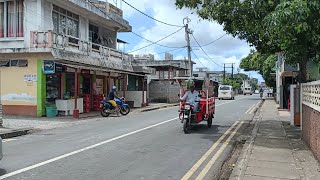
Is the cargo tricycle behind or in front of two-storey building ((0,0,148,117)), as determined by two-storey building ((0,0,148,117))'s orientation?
in front

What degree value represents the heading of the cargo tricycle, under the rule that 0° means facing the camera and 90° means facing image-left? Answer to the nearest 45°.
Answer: approximately 45°

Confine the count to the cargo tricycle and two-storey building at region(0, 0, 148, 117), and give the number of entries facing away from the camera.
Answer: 0

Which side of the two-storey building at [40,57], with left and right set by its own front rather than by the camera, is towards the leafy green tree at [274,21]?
front

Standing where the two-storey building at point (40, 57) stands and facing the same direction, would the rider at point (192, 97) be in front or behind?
in front

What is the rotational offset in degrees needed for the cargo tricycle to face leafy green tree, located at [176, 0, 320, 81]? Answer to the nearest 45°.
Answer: approximately 90° to its left

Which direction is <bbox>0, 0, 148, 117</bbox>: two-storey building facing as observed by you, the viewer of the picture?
facing the viewer and to the right of the viewer

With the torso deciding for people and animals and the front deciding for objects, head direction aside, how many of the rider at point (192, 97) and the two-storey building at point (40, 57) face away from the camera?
0

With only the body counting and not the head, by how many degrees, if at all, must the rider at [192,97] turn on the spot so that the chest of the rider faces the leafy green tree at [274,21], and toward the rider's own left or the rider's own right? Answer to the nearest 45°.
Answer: approximately 90° to the rider's own left

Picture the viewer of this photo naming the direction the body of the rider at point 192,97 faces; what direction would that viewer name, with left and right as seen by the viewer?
facing the viewer and to the left of the viewer
